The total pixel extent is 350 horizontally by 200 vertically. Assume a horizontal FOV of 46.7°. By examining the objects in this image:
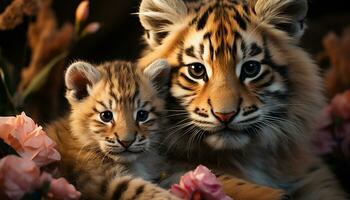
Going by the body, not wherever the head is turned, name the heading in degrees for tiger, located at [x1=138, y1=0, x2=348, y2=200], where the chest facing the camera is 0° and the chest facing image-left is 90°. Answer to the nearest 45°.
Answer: approximately 0°

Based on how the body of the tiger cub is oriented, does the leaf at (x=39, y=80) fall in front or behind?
behind

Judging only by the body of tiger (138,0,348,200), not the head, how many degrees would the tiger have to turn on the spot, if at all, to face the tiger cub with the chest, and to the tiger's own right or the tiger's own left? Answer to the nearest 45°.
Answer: approximately 45° to the tiger's own right

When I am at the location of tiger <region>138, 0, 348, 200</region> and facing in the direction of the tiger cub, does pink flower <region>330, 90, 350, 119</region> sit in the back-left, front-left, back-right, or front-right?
back-right

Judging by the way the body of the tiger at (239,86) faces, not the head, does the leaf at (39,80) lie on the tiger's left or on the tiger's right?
on the tiger's right

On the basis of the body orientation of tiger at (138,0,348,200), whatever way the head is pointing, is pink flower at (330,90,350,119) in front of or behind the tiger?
behind

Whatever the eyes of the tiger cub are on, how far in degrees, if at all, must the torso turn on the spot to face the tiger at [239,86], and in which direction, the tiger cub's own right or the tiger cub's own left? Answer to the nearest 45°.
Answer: approximately 45° to the tiger cub's own left

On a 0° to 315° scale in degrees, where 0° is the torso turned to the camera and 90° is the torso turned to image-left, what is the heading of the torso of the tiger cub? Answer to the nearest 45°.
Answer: approximately 315°

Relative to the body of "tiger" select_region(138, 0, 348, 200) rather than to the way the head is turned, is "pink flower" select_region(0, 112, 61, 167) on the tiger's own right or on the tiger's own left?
on the tiger's own right

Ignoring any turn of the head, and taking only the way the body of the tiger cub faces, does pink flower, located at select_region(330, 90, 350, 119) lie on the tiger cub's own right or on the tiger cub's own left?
on the tiger cub's own left
